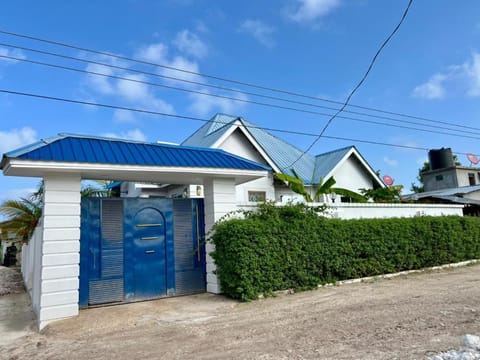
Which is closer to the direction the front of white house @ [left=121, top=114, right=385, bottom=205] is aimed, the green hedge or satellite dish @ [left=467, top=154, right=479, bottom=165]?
the green hedge

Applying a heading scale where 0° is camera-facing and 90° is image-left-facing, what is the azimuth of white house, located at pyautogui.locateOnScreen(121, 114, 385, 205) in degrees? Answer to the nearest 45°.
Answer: approximately 315°

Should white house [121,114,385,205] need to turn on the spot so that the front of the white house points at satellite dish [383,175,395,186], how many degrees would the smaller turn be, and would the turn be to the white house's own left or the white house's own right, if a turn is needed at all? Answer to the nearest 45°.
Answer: approximately 90° to the white house's own left

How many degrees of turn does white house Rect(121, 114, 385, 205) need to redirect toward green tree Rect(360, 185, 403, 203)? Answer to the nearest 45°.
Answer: approximately 45° to its left

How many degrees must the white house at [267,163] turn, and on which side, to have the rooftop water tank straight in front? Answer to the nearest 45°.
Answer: approximately 90° to its left

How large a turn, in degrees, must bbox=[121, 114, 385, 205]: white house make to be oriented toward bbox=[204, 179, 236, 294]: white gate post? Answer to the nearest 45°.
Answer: approximately 45° to its right

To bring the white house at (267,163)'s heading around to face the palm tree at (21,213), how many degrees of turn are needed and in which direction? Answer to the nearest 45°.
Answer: approximately 135° to its right

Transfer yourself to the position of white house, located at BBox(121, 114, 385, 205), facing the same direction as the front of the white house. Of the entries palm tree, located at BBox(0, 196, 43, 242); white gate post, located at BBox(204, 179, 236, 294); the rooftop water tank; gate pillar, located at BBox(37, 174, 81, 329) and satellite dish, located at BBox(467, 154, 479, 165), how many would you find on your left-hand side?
2

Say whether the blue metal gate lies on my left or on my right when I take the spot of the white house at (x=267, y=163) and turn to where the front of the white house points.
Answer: on my right

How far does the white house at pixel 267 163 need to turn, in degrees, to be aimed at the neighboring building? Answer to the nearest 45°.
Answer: approximately 90° to its left
